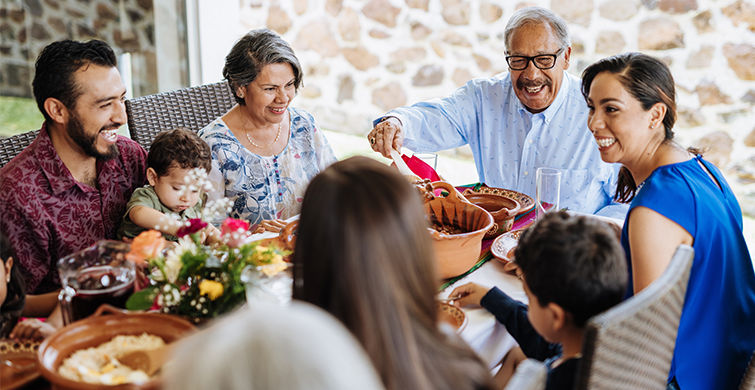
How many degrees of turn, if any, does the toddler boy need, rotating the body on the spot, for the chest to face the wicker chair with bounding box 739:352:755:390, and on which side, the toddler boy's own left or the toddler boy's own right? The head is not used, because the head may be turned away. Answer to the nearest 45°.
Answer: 0° — they already face it

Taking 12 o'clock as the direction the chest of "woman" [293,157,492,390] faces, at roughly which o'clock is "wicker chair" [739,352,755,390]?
The wicker chair is roughly at 2 o'clock from the woman.

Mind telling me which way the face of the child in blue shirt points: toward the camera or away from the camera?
away from the camera

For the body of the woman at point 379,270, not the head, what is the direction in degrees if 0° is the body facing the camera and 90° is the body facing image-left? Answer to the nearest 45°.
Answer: approximately 180°

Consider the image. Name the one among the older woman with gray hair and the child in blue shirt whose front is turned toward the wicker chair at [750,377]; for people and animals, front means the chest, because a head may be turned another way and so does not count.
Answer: the older woman with gray hair

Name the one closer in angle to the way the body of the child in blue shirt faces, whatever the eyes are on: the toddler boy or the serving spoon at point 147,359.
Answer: the toddler boy

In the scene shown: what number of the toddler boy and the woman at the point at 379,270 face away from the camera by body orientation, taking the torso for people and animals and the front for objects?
1

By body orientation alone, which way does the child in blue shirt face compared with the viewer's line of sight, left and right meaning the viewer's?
facing away from the viewer and to the left of the viewer
